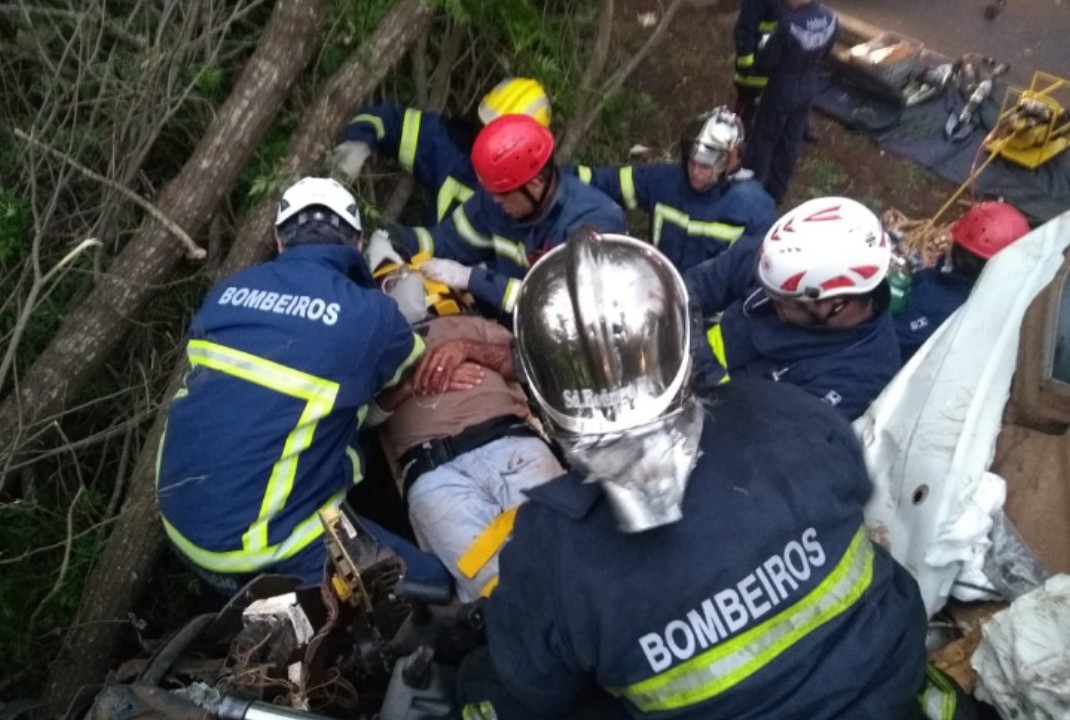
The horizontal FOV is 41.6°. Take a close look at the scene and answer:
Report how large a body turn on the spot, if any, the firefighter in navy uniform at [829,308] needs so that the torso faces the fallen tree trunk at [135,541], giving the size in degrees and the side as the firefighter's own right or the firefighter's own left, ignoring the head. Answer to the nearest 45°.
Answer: approximately 45° to the firefighter's own right

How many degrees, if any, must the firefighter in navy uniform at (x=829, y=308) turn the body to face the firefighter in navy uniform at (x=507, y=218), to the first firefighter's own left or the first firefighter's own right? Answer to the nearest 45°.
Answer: approximately 90° to the first firefighter's own right

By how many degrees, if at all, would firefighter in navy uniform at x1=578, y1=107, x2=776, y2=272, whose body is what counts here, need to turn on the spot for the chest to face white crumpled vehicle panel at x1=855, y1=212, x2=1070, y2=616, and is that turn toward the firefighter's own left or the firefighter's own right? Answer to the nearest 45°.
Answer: approximately 45° to the firefighter's own left

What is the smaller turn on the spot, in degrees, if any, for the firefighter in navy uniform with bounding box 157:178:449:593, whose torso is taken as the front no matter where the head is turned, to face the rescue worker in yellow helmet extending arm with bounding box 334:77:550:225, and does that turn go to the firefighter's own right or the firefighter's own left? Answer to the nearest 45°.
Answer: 0° — they already face them

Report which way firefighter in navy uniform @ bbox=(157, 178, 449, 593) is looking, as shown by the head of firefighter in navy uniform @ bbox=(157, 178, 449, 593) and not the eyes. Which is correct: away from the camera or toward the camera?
away from the camera

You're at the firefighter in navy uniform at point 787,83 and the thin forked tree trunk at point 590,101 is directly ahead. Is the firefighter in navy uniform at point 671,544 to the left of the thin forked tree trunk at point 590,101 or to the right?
left

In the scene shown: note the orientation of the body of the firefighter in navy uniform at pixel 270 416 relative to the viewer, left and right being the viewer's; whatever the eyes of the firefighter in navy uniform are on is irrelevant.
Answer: facing away from the viewer and to the right of the viewer

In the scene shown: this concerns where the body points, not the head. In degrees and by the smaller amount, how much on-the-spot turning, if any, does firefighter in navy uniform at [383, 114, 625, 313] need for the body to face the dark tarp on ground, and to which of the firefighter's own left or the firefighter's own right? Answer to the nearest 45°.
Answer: approximately 180°

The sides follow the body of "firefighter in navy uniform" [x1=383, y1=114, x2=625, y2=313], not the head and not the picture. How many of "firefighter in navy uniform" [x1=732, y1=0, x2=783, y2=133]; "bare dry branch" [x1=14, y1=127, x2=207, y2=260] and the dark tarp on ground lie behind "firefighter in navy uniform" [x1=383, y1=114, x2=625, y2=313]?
2
